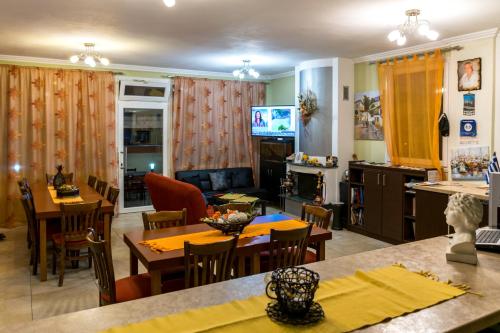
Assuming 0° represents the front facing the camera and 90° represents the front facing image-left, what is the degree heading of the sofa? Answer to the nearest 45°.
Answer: approximately 0°

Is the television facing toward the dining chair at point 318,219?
yes

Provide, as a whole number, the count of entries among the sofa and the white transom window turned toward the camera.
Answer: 2

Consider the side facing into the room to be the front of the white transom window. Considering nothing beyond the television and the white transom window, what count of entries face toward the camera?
2

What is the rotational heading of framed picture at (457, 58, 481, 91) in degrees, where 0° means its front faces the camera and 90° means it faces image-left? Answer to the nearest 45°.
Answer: approximately 45°

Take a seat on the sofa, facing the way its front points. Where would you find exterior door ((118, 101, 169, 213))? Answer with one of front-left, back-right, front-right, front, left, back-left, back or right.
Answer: right

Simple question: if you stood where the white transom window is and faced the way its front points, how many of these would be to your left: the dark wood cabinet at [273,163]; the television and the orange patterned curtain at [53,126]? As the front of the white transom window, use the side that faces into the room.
2

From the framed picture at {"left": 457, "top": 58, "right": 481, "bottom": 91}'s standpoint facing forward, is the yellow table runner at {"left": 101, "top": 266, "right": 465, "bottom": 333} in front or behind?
in front

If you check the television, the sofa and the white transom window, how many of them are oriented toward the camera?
3

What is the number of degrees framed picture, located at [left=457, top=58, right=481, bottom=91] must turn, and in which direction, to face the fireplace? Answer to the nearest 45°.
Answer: approximately 90° to its right
